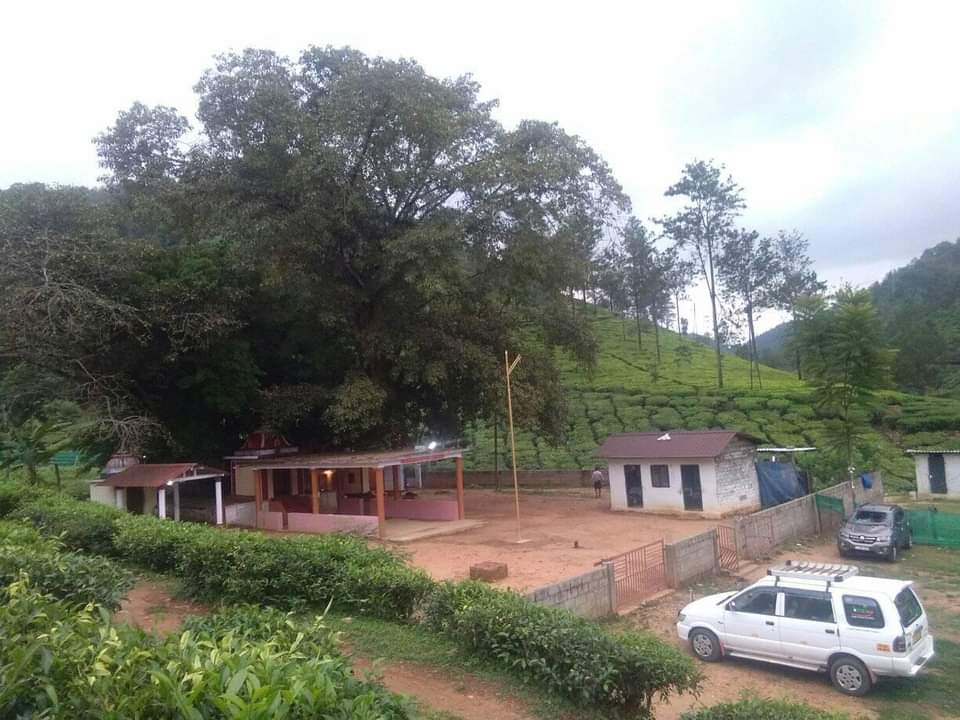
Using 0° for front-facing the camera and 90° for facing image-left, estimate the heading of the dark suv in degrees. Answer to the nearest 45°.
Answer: approximately 45°

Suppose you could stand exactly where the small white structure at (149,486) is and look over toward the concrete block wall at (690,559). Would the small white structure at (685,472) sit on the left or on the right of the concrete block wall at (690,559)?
left

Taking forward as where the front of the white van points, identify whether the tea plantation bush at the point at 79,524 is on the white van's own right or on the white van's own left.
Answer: on the white van's own left

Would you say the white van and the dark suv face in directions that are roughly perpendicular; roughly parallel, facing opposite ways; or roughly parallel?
roughly perpendicular

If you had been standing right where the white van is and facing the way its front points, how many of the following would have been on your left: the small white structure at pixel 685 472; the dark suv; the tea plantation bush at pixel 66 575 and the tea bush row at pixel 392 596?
2

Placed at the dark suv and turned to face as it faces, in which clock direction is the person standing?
The person standing is roughly at 3 o'clock from the dark suv.

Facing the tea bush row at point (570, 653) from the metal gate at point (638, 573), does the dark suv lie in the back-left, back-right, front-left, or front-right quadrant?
back-left
